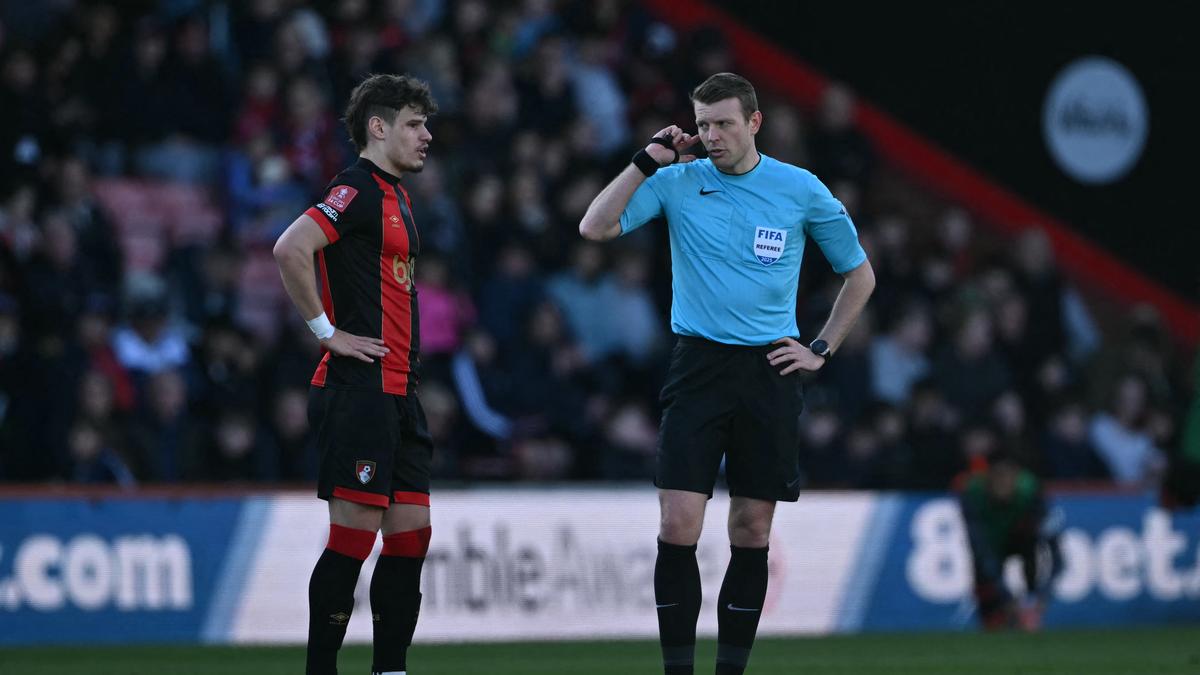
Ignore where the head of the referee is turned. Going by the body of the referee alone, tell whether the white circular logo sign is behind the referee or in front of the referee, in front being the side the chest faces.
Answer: behind

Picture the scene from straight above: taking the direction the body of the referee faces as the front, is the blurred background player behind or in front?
behind

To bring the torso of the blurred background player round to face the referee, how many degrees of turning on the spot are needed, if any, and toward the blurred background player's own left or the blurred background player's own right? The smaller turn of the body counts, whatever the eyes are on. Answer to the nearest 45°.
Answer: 0° — they already face them

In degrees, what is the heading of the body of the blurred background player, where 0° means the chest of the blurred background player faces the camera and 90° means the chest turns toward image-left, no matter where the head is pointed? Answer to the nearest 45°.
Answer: approximately 0°

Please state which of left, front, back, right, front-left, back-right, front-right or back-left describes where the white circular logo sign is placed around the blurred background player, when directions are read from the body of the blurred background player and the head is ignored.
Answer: back

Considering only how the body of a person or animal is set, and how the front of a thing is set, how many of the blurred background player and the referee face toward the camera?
2

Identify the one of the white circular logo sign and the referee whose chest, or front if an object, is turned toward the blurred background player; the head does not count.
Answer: the white circular logo sign

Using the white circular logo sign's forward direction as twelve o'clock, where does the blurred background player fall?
The blurred background player is roughly at 12 o'clock from the white circular logo sign.
